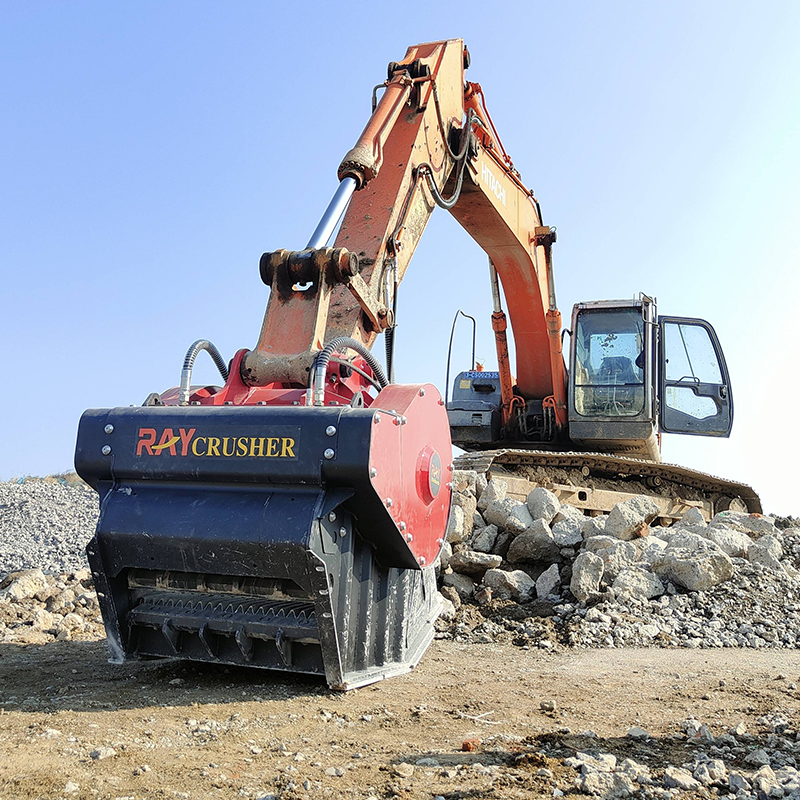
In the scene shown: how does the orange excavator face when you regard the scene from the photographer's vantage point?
facing the viewer and to the left of the viewer

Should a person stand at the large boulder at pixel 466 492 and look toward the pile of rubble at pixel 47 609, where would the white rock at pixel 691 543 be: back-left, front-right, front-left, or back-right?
back-left

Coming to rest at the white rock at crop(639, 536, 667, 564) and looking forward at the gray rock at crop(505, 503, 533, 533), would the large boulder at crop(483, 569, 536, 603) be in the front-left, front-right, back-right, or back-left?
front-left

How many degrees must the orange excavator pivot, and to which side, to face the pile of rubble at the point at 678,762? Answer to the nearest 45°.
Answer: approximately 90° to its left

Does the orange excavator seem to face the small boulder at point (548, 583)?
no

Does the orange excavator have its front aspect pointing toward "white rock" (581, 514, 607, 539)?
no

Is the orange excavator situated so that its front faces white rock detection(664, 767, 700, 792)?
no

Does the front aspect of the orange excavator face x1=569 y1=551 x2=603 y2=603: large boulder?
no
